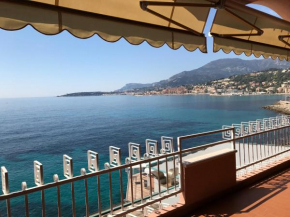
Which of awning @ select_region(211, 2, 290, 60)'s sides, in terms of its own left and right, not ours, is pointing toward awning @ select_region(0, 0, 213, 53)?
left

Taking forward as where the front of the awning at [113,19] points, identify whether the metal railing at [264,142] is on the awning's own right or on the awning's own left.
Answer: on the awning's own right

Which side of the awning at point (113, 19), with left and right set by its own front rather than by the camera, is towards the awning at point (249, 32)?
right

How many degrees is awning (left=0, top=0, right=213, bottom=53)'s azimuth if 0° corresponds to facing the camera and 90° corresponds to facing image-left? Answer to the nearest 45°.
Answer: approximately 135°

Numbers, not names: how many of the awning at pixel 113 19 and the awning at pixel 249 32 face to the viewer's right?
0
